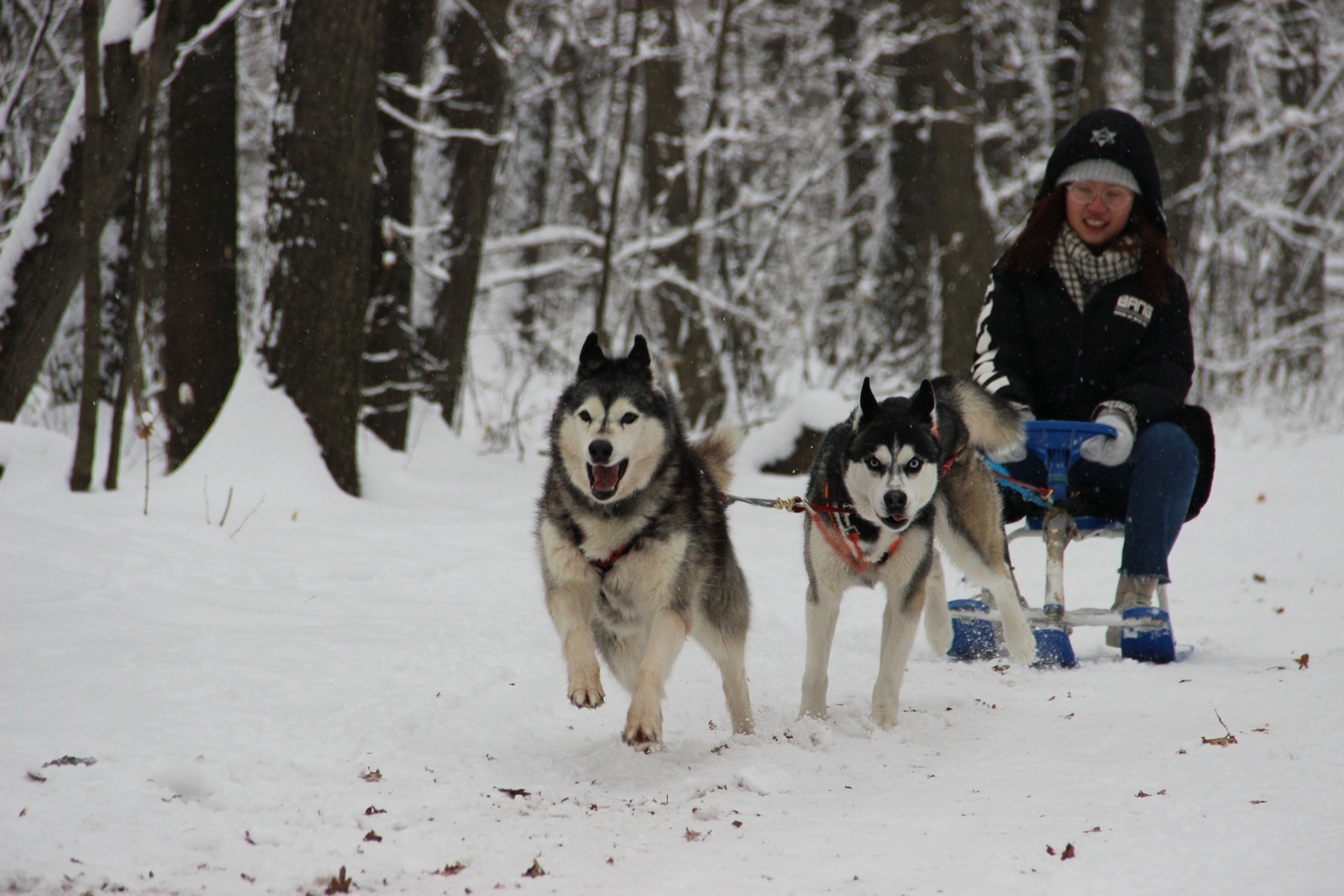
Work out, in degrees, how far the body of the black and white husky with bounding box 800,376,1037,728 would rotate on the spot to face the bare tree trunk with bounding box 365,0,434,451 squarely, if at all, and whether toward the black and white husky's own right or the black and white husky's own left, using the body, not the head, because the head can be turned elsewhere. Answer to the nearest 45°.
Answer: approximately 90° to the black and white husky's own right

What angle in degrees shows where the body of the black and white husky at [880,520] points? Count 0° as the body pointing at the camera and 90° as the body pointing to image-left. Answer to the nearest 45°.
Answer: approximately 45°

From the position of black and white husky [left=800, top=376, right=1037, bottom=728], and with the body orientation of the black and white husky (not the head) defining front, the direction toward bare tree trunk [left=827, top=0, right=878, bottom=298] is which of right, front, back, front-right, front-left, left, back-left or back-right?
back-right

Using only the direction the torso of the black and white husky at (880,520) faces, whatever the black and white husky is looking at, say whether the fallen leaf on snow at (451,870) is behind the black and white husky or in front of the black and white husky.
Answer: in front

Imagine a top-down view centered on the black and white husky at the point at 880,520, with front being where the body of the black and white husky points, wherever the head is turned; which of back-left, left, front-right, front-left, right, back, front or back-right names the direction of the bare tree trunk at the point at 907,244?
back-right
